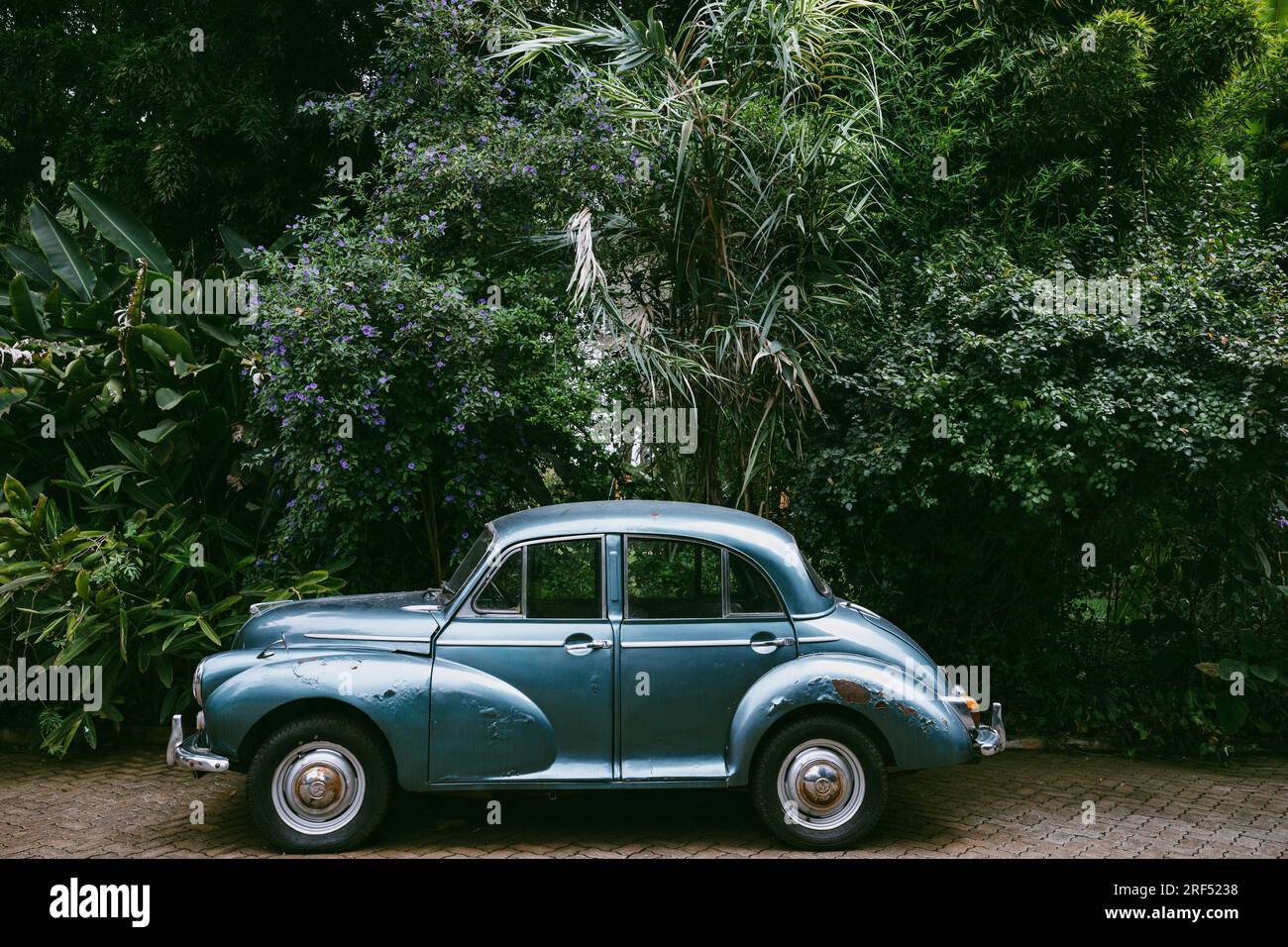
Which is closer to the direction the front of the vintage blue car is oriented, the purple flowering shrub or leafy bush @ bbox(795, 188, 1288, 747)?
the purple flowering shrub

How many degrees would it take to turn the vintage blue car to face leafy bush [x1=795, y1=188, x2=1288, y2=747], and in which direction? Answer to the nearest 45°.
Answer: approximately 135° to its right

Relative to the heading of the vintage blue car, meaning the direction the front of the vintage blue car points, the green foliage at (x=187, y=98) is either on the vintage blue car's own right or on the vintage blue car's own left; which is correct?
on the vintage blue car's own right

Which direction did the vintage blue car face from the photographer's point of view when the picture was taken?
facing to the left of the viewer

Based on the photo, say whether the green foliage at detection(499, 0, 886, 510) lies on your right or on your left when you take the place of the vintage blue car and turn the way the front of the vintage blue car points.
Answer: on your right
